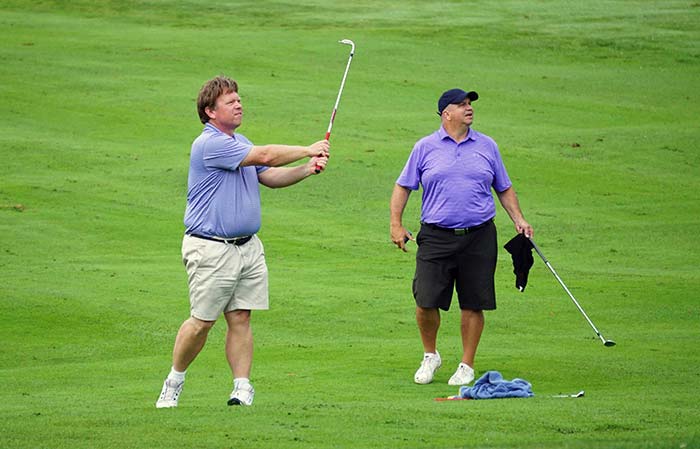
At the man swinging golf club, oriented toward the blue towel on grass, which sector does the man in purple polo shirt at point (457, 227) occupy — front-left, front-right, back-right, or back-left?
front-left

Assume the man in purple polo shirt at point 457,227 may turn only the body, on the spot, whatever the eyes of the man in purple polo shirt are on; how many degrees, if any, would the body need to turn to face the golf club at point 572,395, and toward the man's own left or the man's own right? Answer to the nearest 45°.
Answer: approximately 45° to the man's own left

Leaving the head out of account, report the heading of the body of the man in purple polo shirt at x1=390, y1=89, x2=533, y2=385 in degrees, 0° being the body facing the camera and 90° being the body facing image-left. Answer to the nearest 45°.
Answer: approximately 0°

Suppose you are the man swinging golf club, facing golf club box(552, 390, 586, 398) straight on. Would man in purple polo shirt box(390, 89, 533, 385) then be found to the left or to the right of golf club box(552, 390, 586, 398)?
left

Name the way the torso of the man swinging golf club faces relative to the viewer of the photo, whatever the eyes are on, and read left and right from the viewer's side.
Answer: facing the viewer and to the right of the viewer

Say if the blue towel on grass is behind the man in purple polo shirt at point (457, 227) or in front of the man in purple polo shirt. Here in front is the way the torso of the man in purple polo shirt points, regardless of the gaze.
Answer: in front

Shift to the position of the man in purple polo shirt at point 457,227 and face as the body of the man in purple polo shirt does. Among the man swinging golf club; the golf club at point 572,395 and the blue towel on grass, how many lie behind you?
0

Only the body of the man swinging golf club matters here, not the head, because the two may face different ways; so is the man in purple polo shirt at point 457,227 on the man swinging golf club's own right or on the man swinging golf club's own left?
on the man swinging golf club's own left

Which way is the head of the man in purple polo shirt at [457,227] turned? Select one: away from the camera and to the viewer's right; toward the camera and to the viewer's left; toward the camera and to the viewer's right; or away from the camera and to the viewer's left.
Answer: toward the camera and to the viewer's right

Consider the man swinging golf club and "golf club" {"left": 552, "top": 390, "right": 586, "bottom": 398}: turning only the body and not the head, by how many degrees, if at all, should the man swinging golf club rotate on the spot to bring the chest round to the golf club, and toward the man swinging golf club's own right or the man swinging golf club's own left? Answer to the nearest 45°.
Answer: approximately 45° to the man swinging golf club's own left

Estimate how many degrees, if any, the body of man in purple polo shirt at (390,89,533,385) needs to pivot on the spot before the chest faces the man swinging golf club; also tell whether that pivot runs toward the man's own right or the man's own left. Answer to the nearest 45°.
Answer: approximately 45° to the man's own right

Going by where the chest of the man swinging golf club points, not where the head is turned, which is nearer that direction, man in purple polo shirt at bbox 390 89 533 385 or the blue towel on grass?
the blue towel on grass

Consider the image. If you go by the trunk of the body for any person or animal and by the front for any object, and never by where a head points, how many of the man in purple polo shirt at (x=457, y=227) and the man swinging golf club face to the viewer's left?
0
